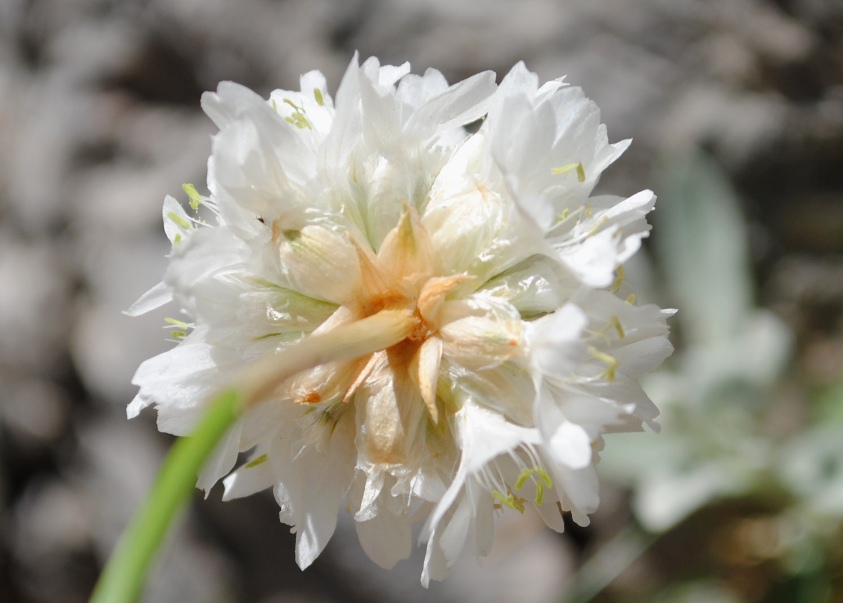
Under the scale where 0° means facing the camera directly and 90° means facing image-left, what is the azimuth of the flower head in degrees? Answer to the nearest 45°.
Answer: approximately 180°
